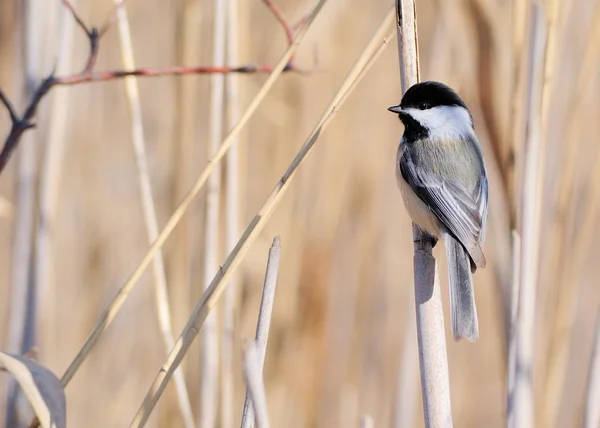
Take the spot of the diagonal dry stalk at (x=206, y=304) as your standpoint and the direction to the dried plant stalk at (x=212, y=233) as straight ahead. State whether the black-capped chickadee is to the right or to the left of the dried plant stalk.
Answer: right

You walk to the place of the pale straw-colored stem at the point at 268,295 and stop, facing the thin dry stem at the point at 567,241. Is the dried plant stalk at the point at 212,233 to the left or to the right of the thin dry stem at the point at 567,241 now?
left

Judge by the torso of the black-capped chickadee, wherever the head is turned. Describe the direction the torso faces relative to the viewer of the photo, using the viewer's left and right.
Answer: facing away from the viewer and to the left of the viewer
